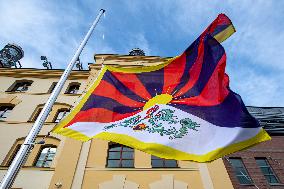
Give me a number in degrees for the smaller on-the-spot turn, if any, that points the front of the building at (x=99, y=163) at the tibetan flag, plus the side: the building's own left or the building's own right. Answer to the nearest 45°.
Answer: approximately 45° to the building's own left

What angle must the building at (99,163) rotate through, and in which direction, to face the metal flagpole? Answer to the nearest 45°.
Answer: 0° — it already faces it

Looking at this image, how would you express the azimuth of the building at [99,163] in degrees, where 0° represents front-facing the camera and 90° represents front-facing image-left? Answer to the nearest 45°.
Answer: approximately 0°
